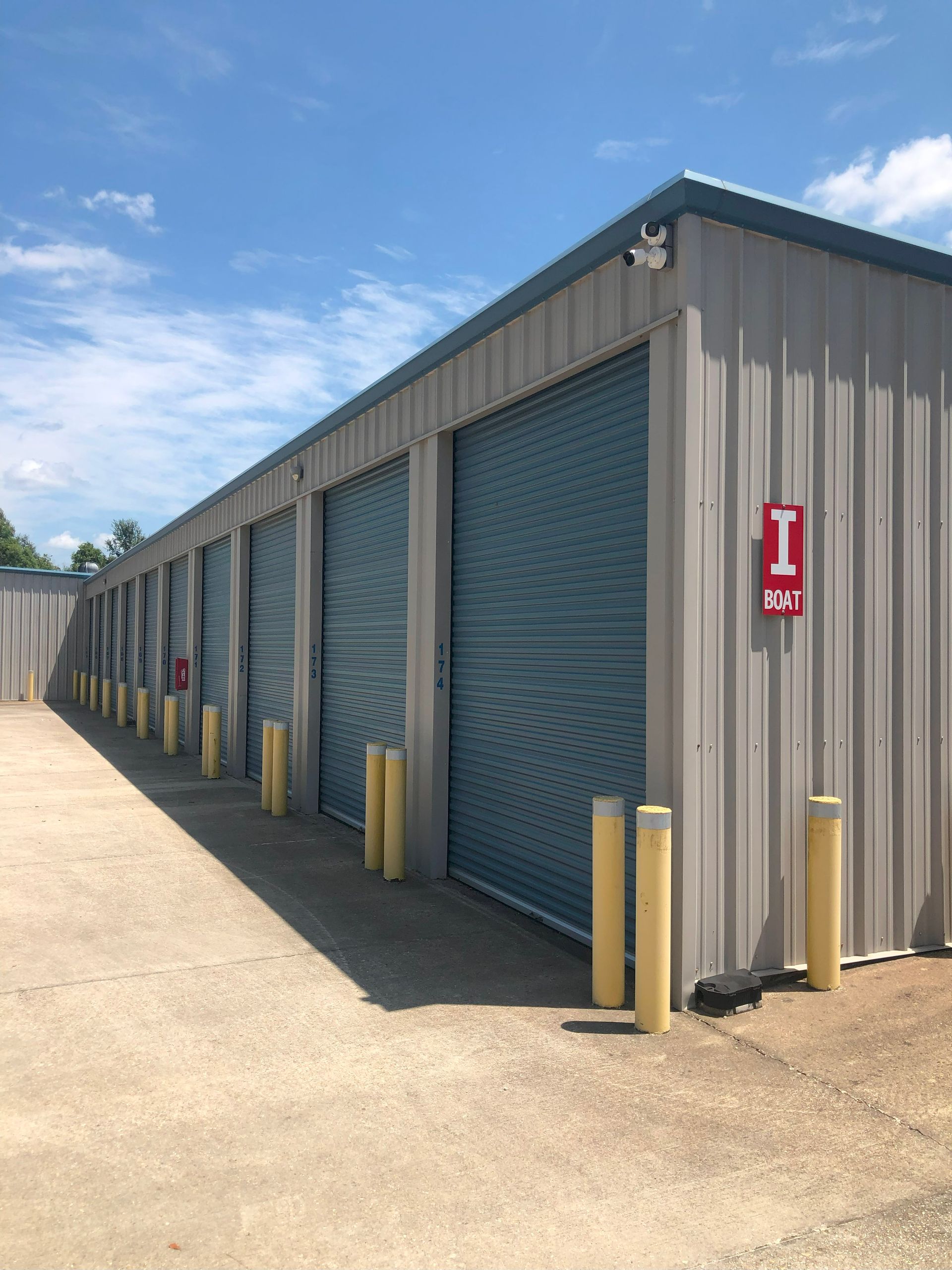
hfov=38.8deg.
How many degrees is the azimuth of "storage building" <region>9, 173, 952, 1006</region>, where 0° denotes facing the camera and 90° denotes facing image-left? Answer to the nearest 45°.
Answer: approximately 45°

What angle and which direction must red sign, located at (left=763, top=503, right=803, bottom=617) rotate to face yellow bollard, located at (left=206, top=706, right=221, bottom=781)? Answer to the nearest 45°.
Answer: approximately 135° to its right

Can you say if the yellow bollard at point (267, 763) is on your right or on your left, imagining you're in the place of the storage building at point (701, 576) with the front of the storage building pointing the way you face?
on your right

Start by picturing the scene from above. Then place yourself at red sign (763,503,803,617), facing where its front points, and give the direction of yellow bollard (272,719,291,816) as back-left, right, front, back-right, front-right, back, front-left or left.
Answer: back-right
